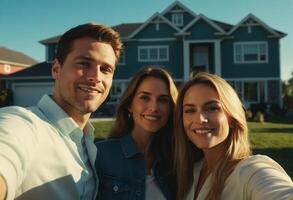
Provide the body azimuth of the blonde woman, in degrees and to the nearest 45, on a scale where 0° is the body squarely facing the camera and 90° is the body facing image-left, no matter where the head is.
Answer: approximately 45°

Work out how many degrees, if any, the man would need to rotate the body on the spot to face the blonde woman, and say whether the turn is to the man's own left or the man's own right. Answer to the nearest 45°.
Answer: approximately 90° to the man's own left

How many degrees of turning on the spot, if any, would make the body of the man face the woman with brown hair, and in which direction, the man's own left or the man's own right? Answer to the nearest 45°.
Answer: approximately 90° to the man's own left

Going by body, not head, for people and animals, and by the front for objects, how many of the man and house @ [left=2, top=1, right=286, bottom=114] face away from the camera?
0

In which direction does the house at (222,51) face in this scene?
toward the camera

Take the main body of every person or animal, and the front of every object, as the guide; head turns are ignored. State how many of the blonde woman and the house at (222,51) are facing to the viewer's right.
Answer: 0

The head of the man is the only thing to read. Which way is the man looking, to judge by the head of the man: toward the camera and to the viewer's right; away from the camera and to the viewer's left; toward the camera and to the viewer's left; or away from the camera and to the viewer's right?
toward the camera and to the viewer's right

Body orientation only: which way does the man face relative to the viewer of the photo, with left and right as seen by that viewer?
facing the viewer and to the right of the viewer

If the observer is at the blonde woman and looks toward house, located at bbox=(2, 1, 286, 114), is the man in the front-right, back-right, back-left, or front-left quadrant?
back-left

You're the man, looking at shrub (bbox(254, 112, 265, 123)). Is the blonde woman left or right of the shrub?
right
